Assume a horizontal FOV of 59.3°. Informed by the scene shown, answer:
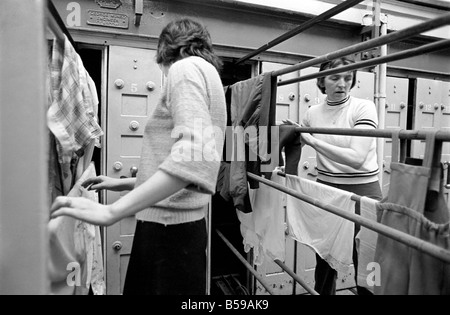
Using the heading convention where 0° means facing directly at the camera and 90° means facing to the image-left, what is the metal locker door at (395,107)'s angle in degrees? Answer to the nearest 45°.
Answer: approximately 0°

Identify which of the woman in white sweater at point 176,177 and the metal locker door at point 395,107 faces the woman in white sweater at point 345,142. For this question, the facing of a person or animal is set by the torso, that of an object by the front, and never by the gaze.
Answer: the metal locker door

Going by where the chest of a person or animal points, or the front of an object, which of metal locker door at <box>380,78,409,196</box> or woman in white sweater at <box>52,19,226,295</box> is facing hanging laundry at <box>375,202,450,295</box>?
the metal locker door

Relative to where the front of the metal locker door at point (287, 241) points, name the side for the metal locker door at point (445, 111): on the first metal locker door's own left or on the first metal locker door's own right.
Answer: on the first metal locker door's own left

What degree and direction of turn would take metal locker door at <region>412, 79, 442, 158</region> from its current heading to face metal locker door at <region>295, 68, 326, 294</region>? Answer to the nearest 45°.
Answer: approximately 45° to its right

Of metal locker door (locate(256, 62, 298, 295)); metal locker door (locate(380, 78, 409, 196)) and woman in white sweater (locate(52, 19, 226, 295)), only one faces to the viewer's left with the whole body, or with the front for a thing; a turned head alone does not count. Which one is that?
the woman in white sweater

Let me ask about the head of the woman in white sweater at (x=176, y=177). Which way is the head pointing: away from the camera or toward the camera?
away from the camera
